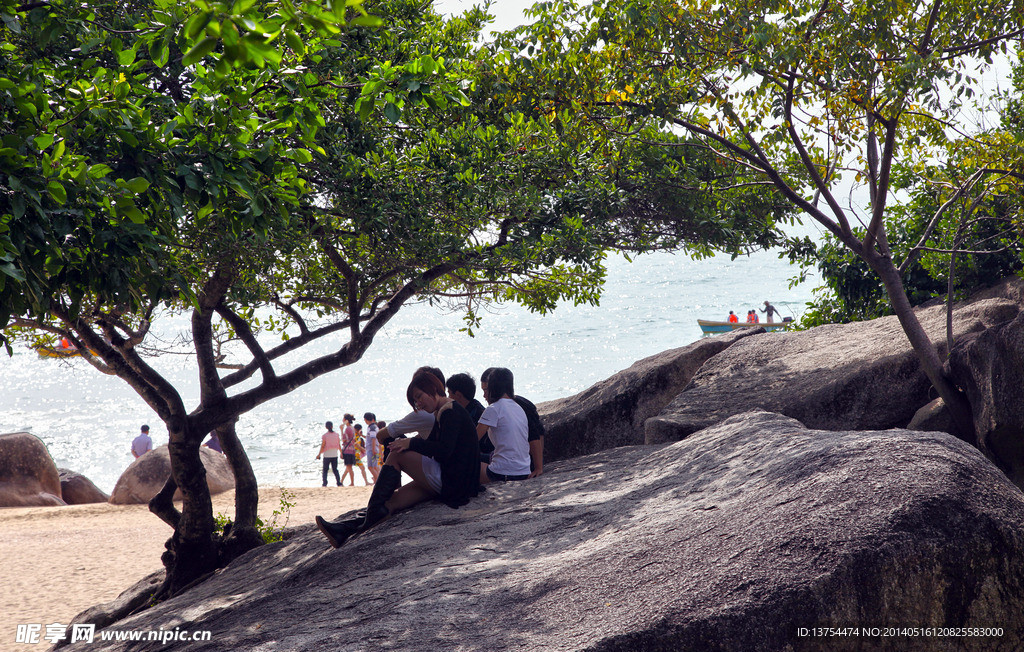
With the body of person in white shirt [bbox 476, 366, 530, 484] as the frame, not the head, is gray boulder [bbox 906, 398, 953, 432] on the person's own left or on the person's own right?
on the person's own right

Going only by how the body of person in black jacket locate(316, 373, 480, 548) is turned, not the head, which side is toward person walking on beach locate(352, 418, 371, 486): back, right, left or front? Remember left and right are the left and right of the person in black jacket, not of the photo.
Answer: right

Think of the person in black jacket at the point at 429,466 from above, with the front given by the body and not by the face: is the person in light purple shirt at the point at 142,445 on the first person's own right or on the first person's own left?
on the first person's own right

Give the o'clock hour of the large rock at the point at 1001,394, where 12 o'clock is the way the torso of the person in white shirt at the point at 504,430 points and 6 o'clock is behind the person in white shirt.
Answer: The large rock is roughly at 5 o'clock from the person in white shirt.

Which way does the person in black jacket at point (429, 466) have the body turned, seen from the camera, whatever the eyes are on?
to the viewer's left

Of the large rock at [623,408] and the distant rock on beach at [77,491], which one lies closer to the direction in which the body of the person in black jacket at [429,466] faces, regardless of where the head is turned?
the distant rock on beach

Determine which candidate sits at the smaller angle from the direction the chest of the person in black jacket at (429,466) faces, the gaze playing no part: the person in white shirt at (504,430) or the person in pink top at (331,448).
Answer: the person in pink top

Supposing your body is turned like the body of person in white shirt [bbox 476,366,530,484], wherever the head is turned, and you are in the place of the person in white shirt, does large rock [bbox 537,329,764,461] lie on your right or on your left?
on your right

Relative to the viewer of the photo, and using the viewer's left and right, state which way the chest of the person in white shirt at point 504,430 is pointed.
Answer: facing away from the viewer and to the left of the viewer

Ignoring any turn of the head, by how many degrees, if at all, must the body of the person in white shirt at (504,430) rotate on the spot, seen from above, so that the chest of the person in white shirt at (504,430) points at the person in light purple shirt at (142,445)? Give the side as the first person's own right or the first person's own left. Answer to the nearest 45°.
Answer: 0° — they already face them

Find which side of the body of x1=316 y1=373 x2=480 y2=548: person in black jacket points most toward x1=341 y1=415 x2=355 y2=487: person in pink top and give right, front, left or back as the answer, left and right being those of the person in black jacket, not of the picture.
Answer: right

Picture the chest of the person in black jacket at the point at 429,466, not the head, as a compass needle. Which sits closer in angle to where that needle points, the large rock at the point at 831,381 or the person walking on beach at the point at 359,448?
the person walking on beach
